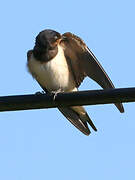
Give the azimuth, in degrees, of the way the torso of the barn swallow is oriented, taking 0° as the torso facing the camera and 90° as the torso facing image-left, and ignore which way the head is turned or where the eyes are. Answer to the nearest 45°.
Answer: approximately 45°
